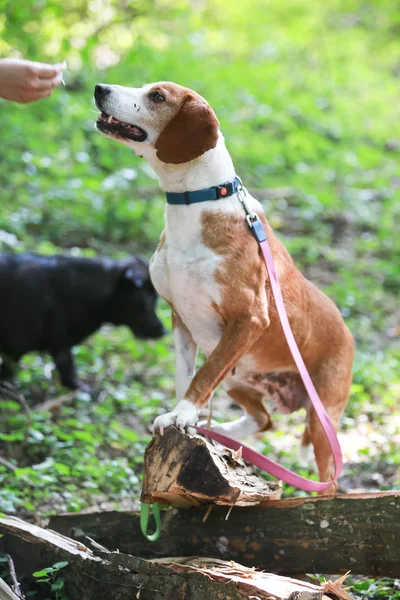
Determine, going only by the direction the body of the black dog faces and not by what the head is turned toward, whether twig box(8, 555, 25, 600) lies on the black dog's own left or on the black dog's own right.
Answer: on the black dog's own right

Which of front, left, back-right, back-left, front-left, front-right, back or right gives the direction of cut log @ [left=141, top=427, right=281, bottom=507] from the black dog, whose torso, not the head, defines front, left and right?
right

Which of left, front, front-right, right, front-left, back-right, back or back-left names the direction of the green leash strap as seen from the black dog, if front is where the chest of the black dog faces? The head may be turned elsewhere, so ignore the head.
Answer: right

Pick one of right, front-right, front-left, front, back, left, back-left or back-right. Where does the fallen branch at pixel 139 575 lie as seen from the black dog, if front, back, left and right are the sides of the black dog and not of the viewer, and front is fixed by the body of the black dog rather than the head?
right

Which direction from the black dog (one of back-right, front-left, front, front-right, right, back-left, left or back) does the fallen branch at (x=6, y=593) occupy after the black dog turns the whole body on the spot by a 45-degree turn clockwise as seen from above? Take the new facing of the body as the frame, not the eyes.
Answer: front-right

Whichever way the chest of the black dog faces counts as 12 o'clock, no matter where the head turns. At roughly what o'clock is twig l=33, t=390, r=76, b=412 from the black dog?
The twig is roughly at 3 o'clock from the black dog.

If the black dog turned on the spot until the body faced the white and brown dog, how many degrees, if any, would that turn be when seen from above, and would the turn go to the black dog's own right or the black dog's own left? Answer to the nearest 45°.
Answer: approximately 90° to the black dog's own right

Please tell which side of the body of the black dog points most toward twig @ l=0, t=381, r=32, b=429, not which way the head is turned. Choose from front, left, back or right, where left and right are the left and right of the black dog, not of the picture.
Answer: right

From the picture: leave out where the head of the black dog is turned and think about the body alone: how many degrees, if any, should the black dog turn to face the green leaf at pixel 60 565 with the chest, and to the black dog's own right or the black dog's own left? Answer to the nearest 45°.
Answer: approximately 90° to the black dog's own right

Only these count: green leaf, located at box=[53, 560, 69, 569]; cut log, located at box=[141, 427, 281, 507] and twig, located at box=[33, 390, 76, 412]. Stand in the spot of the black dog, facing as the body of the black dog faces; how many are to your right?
3

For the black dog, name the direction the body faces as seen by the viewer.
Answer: to the viewer's right
